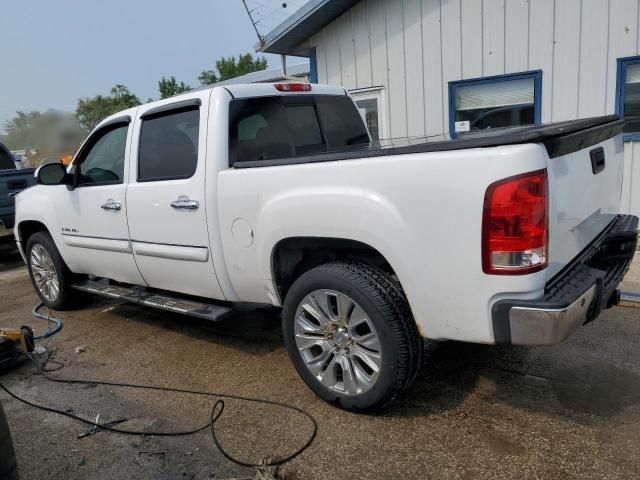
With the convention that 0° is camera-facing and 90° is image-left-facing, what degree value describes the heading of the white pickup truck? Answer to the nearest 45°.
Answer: approximately 135°

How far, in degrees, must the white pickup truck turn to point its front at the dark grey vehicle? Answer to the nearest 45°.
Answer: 0° — it already faces it

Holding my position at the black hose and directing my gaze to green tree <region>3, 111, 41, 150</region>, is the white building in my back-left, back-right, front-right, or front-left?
front-right

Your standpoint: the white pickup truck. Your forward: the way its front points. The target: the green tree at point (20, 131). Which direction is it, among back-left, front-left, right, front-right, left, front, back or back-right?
front

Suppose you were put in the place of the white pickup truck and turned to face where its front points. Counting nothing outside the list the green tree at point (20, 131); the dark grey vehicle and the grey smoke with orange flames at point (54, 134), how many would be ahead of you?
3

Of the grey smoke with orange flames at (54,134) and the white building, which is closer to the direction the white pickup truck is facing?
the grey smoke with orange flames

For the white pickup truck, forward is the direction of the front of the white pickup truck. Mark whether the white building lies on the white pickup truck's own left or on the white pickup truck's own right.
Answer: on the white pickup truck's own right

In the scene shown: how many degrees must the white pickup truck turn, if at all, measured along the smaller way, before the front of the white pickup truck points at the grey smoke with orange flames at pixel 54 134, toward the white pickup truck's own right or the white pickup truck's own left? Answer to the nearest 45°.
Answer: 0° — it already faces it
